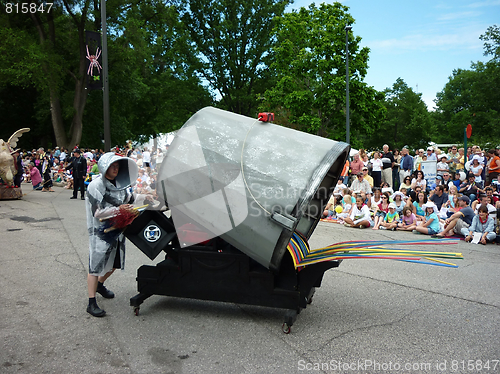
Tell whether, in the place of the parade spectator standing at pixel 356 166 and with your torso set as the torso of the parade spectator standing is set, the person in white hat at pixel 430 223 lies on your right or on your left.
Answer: on your left

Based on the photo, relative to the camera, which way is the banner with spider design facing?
toward the camera

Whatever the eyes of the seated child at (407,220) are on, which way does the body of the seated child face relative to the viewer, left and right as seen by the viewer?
facing the viewer and to the left of the viewer

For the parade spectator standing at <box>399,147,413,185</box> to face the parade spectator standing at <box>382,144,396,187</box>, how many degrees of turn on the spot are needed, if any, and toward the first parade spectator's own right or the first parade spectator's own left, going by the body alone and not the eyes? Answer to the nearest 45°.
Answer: approximately 90° to the first parade spectator's own right

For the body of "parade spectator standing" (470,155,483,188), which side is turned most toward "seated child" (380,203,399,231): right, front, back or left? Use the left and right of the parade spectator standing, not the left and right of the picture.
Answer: front

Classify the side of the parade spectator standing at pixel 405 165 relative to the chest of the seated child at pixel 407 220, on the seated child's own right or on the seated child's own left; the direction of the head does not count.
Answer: on the seated child's own right

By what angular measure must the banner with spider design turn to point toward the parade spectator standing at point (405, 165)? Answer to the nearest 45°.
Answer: approximately 90° to its left

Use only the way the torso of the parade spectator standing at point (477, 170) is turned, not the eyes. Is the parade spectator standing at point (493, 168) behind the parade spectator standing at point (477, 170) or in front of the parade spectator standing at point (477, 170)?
behind

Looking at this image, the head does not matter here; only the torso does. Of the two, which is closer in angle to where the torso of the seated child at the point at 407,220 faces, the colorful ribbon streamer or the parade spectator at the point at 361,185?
the colorful ribbon streamer

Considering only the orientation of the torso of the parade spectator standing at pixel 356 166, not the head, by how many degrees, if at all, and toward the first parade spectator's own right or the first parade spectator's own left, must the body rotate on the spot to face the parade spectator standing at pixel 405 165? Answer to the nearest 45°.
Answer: approximately 135° to the first parade spectator's own left

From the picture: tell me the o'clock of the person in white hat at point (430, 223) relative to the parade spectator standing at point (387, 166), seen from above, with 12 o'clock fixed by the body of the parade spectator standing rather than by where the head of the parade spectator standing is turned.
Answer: The person in white hat is roughly at 10 o'clock from the parade spectator standing.

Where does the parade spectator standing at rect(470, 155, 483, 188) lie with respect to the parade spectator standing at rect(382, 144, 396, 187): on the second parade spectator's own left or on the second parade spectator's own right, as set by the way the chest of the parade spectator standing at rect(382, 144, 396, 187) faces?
on the second parade spectator's own left
